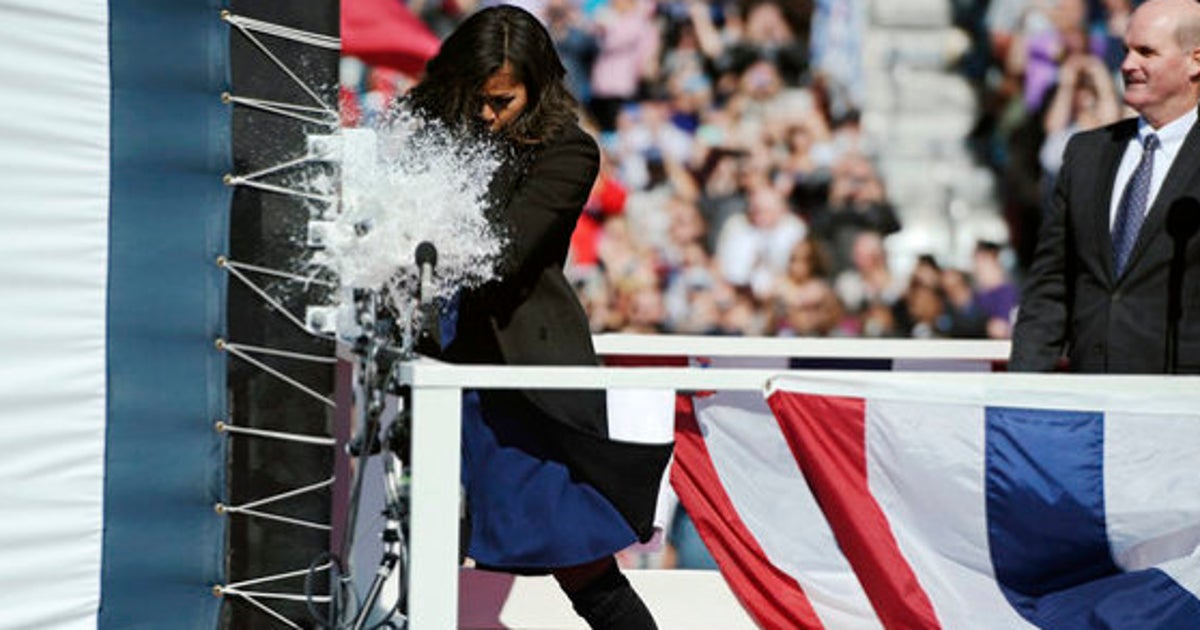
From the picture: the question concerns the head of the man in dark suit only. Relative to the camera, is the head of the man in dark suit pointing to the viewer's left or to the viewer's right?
to the viewer's left

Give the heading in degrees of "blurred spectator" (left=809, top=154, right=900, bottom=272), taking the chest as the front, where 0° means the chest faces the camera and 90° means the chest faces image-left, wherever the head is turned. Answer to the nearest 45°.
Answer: approximately 0°

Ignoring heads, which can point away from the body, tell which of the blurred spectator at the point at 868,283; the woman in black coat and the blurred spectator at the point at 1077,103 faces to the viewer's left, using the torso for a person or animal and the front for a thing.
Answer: the woman in black coat

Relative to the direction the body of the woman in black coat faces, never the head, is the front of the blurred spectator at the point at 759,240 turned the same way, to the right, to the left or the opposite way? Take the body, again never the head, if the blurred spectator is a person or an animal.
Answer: to the left

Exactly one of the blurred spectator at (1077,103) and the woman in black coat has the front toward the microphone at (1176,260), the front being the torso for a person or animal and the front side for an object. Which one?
the blurred spectator

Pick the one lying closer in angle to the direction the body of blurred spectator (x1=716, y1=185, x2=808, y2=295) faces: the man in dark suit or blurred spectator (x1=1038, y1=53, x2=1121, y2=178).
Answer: the man in dark suit

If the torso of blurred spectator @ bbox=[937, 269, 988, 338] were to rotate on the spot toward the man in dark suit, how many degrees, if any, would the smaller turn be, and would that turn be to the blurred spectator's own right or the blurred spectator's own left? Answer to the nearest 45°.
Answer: approximately 45° to the blurred spectator's own left

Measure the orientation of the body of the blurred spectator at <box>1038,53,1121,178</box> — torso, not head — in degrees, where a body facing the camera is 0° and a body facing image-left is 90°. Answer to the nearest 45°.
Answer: approximately 0°

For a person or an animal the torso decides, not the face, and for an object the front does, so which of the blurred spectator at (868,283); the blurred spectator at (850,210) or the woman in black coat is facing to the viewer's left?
the woman in black coat
